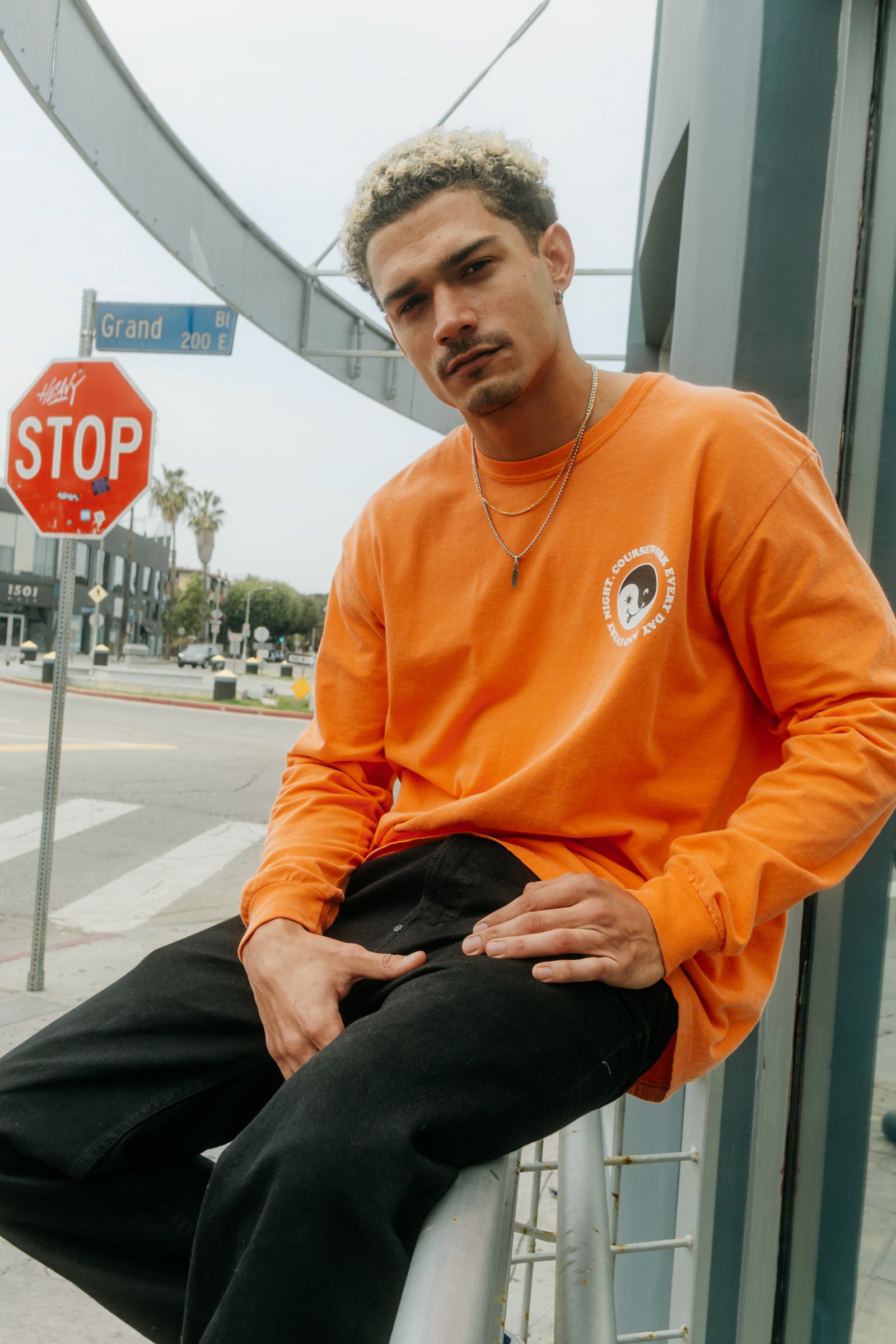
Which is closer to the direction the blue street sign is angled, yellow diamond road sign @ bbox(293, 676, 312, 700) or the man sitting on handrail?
the man sitting on handrail

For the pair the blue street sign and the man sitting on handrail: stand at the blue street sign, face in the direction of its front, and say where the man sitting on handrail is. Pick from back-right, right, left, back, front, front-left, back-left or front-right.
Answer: front

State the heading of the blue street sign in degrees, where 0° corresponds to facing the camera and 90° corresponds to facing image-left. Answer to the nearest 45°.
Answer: approximately 0°

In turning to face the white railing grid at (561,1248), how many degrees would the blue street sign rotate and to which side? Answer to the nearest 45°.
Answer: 0° — it already faces it

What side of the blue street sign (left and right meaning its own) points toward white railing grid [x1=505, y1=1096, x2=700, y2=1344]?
front

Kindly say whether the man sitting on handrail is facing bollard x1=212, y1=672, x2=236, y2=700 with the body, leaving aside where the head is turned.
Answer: no

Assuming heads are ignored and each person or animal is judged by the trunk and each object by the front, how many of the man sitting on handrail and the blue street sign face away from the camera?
0

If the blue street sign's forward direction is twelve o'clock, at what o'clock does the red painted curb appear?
The red painted curb is roughly at 6 o'clock from the blue street sign.

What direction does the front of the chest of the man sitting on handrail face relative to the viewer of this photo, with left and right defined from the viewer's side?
facing the viewer and to the left of the viewer

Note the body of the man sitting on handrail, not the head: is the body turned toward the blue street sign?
no

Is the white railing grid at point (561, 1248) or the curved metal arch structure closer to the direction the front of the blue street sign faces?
the white railing grid
